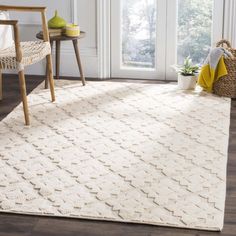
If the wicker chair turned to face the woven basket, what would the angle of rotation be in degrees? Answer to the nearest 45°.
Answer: approximately 45° to its left

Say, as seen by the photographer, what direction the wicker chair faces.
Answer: facing the viewer and to the right of the viewer

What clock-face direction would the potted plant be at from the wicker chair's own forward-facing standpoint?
The potted plant is roughly at 10 o'clock from the wicker chair.

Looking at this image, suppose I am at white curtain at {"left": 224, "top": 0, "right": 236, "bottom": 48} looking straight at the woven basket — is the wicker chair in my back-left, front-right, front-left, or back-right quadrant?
front-right

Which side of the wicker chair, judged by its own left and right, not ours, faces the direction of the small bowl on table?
left

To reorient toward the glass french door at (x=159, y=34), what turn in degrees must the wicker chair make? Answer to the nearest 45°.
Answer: approximately 90° to its left

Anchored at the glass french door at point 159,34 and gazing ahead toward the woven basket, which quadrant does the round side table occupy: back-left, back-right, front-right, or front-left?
back-right

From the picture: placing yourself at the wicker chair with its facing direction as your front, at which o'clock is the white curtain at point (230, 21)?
The white curtain is roughly at 10 o'clock from the wicker chair.

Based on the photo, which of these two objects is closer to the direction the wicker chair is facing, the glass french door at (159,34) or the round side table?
the glass french door
